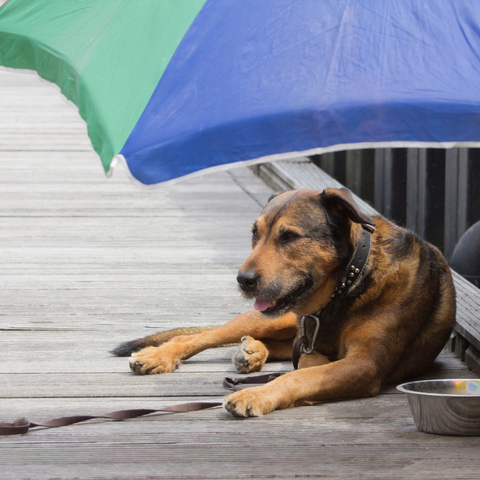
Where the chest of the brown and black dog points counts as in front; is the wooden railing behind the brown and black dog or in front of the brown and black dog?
behind

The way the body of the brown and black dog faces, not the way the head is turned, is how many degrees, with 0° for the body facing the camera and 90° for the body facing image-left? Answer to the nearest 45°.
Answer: approximately 45°

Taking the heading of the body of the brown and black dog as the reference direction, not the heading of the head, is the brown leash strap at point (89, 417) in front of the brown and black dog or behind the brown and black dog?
in front

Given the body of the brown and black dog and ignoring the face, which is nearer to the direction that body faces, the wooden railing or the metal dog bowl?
the metal dog bowl
